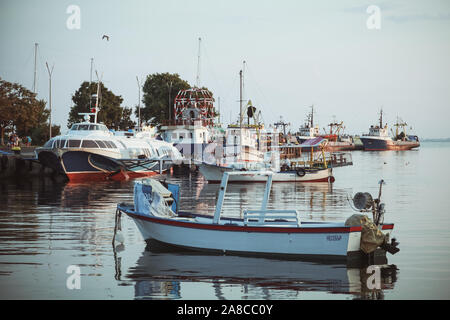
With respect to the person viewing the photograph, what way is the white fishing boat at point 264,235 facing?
facing to the left of the viewer
